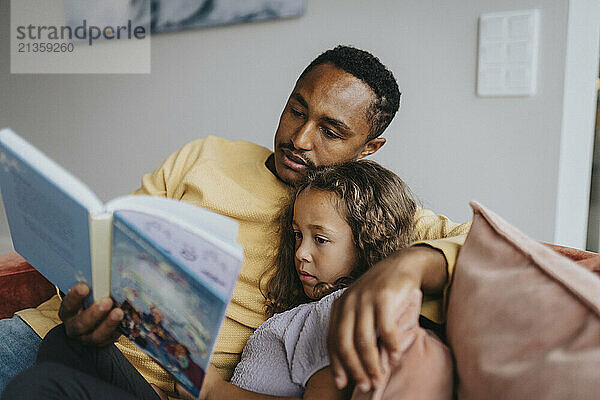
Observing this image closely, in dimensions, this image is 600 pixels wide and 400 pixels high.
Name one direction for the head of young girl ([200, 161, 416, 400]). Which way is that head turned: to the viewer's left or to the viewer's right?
to the viewer's left

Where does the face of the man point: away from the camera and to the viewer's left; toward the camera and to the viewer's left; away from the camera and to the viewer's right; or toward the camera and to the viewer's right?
toward the camera and to the viewer's left

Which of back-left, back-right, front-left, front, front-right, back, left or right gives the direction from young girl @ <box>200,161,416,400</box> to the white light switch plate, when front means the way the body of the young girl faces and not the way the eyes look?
back

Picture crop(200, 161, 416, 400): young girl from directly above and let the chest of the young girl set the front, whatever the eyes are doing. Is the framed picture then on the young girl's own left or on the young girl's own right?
on the young girl's own right

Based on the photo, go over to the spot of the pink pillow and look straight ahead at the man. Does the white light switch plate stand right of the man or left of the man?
right

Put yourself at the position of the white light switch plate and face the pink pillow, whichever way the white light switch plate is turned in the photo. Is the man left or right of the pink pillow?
right

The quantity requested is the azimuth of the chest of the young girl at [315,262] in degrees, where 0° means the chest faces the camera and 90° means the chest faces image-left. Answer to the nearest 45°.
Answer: approximately 45°
